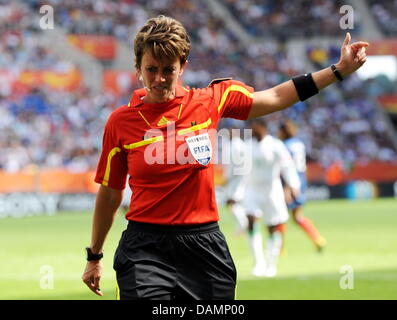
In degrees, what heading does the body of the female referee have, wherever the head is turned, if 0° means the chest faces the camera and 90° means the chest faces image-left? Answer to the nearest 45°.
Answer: approximately 0°

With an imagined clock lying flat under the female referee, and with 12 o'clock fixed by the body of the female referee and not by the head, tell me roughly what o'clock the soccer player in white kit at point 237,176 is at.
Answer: The soccer player in white kit is roughly at 6 o'clock from the female referee.

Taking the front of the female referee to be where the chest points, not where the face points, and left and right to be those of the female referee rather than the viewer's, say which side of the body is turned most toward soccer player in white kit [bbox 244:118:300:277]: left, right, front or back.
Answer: back
